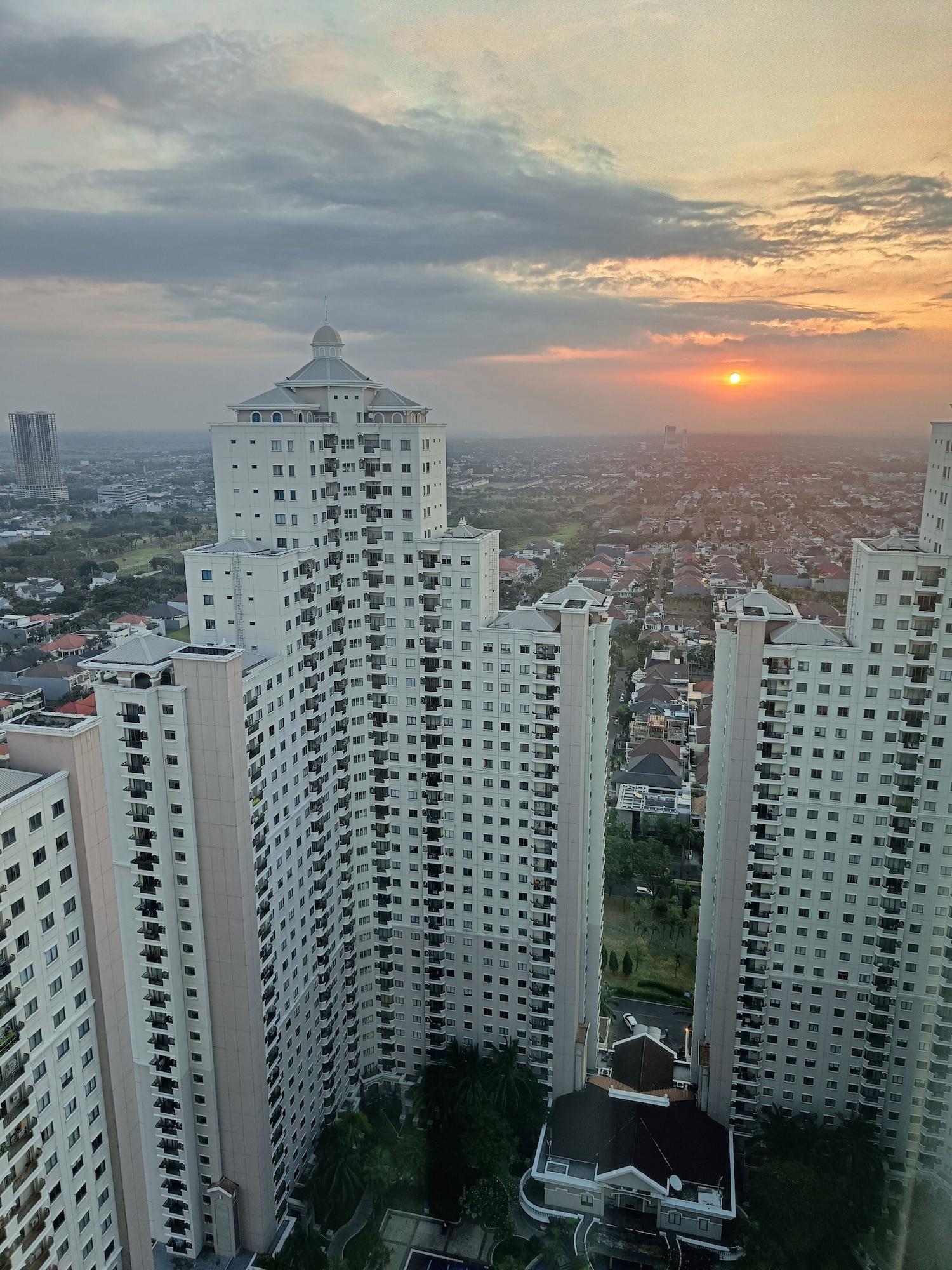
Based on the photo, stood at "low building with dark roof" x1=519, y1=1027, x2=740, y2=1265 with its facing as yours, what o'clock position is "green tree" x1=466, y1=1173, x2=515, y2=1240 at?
The green tree is roughly at 2 o'clock from the low building with dark roof.

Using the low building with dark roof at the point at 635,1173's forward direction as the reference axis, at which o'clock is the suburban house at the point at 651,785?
the suburban house at the point at 651,785 is roughly at 6 o'clock from the low building with dark roof at the point at 635,1173.

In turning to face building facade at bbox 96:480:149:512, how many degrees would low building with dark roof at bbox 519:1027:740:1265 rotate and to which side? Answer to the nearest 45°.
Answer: approximately 135° to its right

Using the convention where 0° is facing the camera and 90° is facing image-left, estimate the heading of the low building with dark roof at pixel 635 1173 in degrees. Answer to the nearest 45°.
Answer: approximately 0°

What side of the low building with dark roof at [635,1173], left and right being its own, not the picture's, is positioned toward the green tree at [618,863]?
back

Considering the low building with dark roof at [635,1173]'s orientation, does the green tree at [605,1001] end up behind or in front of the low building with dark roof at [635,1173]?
behind

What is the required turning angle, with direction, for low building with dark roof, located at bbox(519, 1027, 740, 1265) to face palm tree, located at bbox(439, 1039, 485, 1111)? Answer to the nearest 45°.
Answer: approximately 90° to its right

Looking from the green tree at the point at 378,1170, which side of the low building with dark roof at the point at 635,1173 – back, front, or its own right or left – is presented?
right

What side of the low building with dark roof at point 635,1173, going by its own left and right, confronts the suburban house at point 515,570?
back

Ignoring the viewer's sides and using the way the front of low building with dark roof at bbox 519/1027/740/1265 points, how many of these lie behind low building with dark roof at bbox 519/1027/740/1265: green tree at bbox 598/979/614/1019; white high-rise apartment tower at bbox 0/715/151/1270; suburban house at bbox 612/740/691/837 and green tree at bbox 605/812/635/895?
3

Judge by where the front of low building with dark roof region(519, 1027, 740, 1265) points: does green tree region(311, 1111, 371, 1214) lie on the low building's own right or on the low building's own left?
on the low building's own right
